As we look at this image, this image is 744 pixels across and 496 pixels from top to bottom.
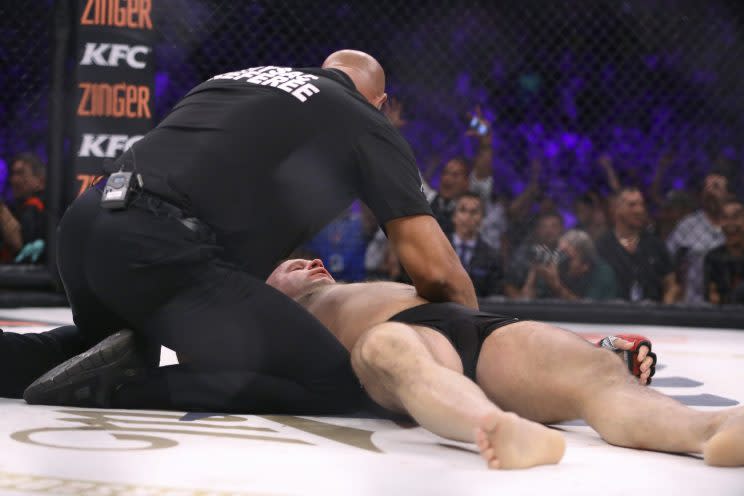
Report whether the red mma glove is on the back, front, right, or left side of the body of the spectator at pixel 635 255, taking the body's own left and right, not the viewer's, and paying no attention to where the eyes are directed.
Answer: front

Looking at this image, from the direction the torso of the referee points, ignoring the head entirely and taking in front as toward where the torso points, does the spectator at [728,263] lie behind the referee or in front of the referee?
in front

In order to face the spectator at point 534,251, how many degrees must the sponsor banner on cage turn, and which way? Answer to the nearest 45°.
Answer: approximately 90° to its left

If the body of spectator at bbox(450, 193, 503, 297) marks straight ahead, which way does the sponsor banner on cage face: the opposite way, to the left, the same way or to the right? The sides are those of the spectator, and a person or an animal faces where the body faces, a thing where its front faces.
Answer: the same way

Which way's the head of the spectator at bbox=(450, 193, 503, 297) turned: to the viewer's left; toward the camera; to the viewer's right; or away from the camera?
toward the camera

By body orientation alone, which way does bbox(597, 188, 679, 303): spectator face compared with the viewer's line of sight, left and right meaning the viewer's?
facing the viewer

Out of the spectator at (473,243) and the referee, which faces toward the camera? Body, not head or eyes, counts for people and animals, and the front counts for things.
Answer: the spectator

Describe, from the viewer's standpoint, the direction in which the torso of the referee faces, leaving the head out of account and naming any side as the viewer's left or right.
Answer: facing away from the viewer and to the right of the viewer

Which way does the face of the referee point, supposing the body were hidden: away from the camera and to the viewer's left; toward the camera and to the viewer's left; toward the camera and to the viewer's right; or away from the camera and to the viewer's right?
away from the camera and to the viewer's right

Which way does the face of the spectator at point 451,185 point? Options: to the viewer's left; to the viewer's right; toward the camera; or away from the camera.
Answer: toward the camera

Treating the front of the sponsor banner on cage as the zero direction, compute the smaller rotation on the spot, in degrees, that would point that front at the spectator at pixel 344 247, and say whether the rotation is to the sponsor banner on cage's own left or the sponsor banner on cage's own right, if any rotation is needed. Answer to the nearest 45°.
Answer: approximately 90° to the sponsor banner on cage's own left

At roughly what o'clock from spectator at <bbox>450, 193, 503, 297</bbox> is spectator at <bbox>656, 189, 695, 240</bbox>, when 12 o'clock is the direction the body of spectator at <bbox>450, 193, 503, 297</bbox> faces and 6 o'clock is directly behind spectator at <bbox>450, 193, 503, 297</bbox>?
spectator at <bbox>656, 189, 695, 240</bbox> is roughly at 8 o'clock from spectator at <bbox>450, 193, 503, 297</bbox>.

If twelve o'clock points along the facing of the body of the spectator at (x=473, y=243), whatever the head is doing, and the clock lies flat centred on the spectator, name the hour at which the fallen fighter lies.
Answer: The fallen fighter is roughly at 12 o'clock from the spectator.

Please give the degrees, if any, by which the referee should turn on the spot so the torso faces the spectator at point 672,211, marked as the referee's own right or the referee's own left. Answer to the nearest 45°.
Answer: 0° — they already face them

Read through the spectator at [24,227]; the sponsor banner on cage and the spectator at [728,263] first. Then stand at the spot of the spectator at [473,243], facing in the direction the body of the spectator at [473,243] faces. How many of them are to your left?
1

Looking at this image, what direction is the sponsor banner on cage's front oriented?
toward the camera

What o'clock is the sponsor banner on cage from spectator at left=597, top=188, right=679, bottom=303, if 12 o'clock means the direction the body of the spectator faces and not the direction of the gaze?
The sponsor banner on cage is roughly at 2 o'clock from the spectator.
